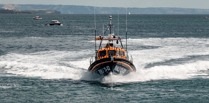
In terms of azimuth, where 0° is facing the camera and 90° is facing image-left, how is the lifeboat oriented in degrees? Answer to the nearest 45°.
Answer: approximately 0°
